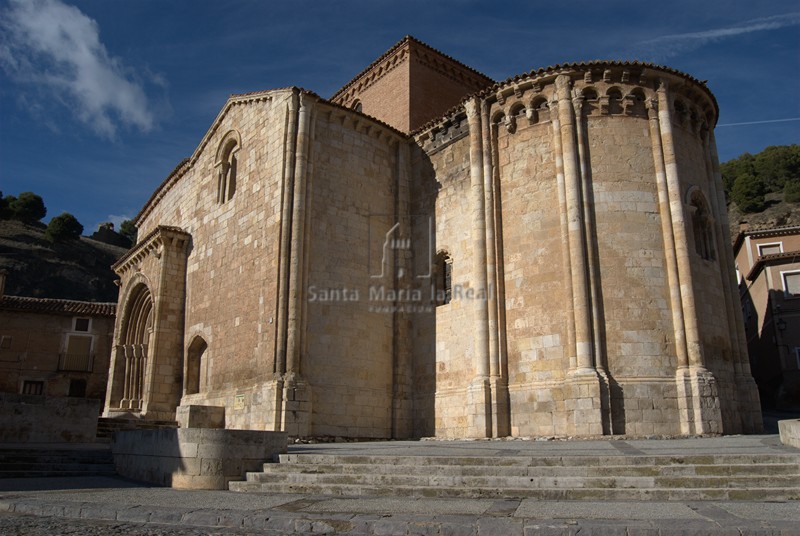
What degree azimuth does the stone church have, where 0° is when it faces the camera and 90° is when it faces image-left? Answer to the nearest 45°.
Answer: approximately 45°

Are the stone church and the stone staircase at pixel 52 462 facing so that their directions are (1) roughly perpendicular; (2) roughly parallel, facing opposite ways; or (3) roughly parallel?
roughly perpendicular

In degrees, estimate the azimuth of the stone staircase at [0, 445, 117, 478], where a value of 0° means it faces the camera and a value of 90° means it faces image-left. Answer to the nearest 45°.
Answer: approximately 0°

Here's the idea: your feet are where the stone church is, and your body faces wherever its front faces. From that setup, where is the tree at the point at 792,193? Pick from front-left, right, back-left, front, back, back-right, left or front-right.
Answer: back

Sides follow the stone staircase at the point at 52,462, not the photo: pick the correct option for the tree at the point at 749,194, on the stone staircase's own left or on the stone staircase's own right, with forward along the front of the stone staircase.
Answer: on the stone staircase's own left

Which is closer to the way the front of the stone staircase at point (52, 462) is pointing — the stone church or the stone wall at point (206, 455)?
the stone wall

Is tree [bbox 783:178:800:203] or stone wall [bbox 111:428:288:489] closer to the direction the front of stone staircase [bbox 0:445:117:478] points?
the stone wall
